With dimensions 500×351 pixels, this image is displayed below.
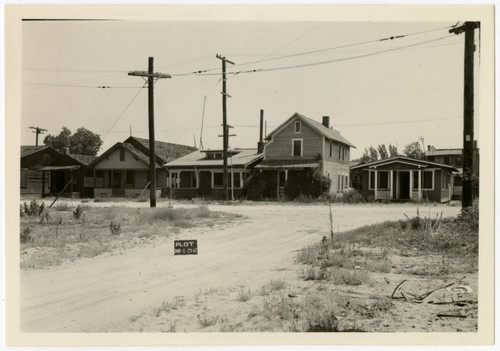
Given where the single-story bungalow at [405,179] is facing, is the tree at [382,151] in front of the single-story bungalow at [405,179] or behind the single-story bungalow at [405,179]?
behind

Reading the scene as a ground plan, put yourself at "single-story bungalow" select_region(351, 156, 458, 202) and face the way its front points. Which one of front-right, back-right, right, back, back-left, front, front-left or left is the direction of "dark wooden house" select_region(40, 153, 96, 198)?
right

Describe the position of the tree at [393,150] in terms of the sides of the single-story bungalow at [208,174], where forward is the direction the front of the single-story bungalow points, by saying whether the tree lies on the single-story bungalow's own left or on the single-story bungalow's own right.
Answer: on the single-story bungalow's own left

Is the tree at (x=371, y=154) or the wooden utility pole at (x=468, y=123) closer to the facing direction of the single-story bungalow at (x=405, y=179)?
the wooden utility pole

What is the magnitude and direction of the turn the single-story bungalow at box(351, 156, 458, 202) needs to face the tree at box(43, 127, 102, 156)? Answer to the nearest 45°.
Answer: approximately 90° to its right

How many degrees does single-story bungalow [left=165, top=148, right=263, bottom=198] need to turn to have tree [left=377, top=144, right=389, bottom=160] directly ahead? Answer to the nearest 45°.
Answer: approximately 90° to its left

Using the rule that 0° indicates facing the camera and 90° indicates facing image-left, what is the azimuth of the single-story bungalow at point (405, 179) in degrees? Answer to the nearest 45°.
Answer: approximately 0°

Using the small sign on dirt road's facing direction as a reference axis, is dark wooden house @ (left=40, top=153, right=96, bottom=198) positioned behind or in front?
behind

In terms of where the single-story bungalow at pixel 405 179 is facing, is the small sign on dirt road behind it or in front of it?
in front

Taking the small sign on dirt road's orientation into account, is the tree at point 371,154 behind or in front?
behind

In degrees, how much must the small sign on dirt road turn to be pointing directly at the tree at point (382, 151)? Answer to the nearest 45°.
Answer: approximately 135° to its left

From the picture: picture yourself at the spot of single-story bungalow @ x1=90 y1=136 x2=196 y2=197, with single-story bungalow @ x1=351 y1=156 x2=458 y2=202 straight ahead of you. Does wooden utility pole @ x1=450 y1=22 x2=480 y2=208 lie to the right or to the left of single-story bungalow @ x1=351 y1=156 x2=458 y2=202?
right

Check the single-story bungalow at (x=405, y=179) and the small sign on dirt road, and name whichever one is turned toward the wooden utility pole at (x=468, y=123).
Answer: the single-story bungalow
